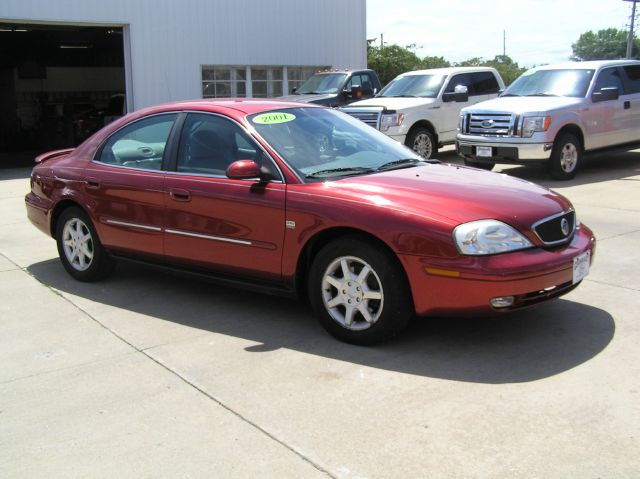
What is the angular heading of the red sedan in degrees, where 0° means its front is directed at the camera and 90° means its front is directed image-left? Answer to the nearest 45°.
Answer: approximately 315°

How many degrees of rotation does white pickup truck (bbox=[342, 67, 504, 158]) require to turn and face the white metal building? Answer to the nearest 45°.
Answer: approximately 90° to its right

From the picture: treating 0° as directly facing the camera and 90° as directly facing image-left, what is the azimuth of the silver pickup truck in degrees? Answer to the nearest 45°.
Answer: approximately 45°

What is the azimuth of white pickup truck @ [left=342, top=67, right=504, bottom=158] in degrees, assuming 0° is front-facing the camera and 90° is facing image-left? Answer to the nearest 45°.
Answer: approximately 45°

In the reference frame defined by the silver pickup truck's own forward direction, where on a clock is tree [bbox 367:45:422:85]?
The tree is roughly at 4 o'clock from the silver pickup truck.

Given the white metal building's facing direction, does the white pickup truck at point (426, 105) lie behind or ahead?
ahead

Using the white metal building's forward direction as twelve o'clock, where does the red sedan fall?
The red sedan is roughly at 12 o'clock from the white metal building.

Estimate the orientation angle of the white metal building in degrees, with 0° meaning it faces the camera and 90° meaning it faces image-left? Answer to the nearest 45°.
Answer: approximately 0°
